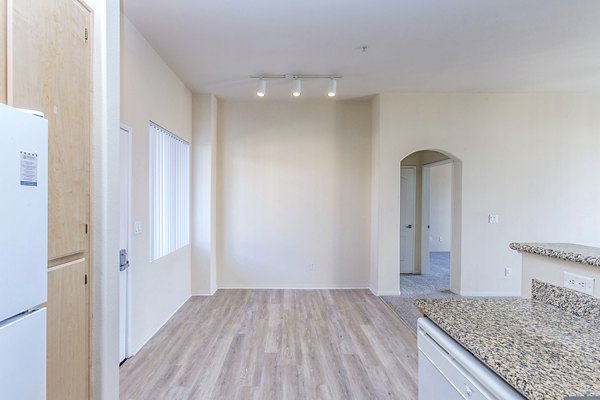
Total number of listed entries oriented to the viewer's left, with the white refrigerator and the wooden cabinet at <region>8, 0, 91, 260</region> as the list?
0

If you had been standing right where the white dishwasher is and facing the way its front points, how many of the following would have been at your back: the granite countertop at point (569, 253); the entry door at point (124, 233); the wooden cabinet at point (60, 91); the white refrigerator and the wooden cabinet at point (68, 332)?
1

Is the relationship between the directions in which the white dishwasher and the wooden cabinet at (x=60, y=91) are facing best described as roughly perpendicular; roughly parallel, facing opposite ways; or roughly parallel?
roughly parallel, facing opposite ways

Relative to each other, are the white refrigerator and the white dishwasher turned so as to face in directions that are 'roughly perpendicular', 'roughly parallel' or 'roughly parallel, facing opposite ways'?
roughly parallel, facing opposite ways

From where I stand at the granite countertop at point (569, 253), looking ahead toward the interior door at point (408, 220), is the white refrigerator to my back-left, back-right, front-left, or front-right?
back-left

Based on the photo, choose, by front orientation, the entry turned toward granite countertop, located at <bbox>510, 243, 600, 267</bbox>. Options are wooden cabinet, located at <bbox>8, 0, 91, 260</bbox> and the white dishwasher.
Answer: the wooden cabinet

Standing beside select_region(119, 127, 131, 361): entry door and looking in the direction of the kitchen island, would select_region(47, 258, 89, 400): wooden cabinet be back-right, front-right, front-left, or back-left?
front-right

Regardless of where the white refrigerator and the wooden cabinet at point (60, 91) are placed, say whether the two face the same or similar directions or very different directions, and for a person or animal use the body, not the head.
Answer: same or similar directions

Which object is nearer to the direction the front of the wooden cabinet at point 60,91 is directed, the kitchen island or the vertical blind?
the kitchen island

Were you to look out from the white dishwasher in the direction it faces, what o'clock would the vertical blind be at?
The vertical blind is roughly at 2 o'clock from the white dishwasher.

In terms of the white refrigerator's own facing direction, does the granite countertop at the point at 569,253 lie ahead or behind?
ahead

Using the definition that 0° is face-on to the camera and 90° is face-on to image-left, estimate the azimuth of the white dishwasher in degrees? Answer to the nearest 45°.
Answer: approximately 45°

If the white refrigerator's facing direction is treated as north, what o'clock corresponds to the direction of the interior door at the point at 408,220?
The interior door is roughly at 10 o'clock from the white refrigerator.

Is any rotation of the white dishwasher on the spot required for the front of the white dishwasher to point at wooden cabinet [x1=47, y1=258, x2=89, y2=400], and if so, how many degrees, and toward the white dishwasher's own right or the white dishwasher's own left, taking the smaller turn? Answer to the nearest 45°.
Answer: approximately 45° to the white dishwasher's own right

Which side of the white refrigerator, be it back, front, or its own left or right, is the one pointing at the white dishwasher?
front
